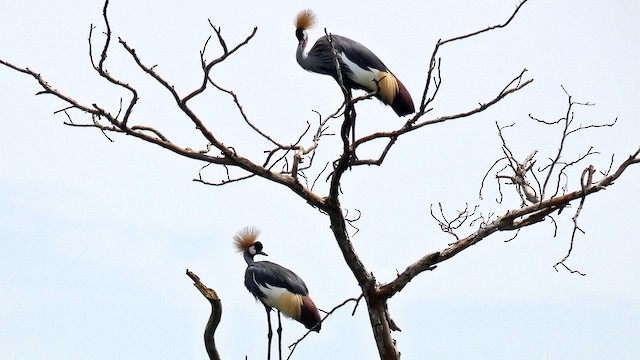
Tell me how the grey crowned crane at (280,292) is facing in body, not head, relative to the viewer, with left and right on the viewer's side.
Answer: facing to the left of the viewer

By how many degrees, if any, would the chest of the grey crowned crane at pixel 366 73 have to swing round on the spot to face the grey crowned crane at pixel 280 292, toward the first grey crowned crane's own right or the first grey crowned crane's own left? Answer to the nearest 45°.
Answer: approximately 45° to the first grey crowned crane's own right

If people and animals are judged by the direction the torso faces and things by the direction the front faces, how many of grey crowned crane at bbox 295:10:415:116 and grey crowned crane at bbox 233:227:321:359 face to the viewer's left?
2

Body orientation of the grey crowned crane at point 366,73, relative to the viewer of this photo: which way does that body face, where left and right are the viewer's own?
facing to the left of the viewer
